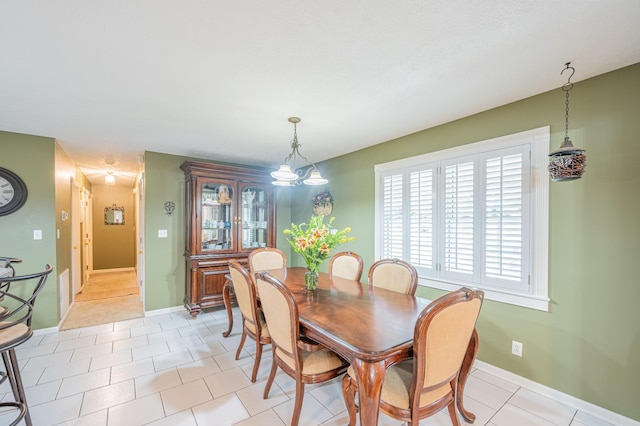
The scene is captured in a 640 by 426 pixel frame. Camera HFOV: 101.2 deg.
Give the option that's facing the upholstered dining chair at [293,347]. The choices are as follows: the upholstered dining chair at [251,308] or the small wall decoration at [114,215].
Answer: the small wall decoration

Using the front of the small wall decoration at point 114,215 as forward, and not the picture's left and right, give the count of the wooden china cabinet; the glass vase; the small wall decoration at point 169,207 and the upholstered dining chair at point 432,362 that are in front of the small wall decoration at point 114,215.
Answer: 4

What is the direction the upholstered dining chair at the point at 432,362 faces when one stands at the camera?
facing away from the viewer and to the left of the viewer

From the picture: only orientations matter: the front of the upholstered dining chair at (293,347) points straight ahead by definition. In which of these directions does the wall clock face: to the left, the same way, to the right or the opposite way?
to the right

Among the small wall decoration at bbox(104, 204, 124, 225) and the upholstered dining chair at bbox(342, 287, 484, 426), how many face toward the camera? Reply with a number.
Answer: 1

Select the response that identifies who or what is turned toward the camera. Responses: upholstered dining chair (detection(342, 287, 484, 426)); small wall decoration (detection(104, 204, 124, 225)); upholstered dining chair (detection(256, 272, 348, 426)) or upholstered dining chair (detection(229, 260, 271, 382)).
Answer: the small wall decoration

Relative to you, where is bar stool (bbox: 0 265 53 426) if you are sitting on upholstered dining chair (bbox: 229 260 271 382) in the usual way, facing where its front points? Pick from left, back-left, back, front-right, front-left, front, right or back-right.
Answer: back-left

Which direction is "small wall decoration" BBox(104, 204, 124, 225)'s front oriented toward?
toward the camera

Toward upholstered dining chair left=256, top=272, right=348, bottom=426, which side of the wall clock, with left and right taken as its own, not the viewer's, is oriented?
front

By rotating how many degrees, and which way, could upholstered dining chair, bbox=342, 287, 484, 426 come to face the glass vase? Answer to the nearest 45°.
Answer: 0° — it already faces it

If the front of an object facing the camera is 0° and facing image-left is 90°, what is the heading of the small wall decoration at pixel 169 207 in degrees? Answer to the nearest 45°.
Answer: approximately 0°
